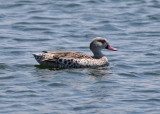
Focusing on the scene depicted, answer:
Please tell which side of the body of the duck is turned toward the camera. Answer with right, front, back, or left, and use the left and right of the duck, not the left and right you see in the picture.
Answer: right
